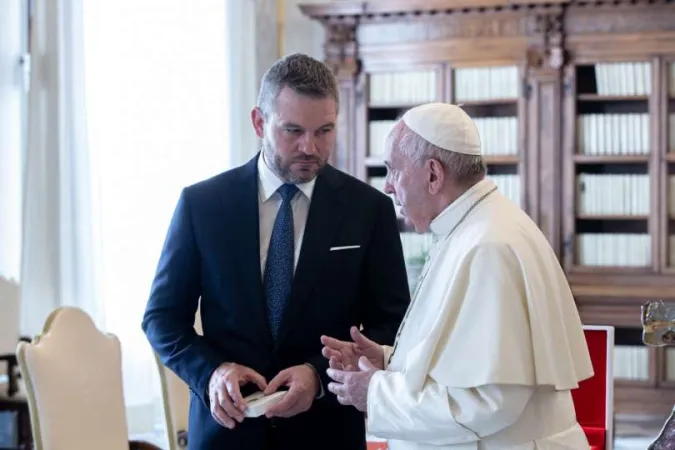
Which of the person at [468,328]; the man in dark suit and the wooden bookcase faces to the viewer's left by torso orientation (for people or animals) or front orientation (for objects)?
the person

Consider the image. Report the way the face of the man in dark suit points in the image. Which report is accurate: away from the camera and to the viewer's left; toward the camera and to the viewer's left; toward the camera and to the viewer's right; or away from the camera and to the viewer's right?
toward the camera and to the viewer's right

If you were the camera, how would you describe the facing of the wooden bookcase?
facing the viewer

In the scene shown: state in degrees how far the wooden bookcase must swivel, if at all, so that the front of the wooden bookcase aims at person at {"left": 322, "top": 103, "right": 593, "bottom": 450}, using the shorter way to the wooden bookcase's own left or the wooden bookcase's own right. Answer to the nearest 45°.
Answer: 0° — it already faces them

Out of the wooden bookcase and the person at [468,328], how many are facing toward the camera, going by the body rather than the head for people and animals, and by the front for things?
1

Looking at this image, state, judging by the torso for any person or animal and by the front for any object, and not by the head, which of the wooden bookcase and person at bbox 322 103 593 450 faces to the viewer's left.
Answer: the person

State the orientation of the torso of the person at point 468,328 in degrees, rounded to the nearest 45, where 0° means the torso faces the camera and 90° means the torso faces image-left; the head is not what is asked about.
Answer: approximately 90°

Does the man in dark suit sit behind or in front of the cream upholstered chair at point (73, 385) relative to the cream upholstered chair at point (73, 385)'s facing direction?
in front

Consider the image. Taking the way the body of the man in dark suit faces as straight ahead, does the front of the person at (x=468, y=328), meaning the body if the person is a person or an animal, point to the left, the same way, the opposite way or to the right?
to the right

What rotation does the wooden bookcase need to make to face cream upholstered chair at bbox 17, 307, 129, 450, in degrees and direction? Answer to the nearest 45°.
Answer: approximately 45° to its right

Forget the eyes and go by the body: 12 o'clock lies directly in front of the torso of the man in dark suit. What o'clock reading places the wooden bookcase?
The wooden bookcase is roughly at 7 o'clock from the man in dark suit.
